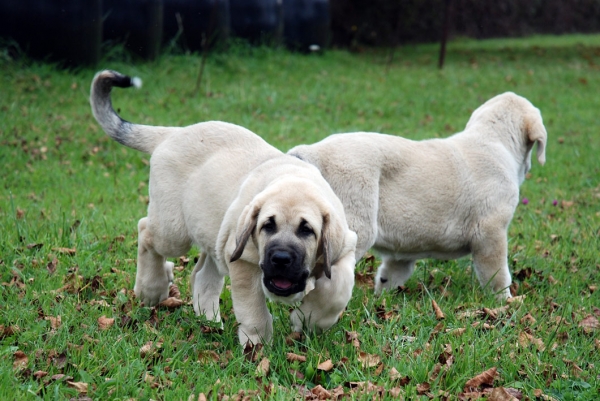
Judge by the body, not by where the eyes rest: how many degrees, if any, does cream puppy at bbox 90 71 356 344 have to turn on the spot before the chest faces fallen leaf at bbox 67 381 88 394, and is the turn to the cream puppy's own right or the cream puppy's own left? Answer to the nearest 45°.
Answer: approximately 90° to the cream puppy's own right

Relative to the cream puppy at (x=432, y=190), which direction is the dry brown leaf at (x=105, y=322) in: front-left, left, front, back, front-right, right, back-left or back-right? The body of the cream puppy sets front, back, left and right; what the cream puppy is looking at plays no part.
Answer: back-right

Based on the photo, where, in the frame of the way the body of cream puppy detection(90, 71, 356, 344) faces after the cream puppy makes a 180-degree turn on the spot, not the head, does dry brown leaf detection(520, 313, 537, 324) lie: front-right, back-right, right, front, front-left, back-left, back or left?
back-right

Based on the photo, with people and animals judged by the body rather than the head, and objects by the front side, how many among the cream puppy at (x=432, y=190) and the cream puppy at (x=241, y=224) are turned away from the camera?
0

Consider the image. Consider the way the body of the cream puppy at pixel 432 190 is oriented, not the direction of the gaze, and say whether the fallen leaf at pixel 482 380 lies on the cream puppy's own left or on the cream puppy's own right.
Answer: on the cream puppy's own right

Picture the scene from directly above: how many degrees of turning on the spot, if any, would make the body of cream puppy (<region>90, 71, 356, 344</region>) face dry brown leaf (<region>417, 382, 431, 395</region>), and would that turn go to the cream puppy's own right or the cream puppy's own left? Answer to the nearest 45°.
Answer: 0° — it already faces it

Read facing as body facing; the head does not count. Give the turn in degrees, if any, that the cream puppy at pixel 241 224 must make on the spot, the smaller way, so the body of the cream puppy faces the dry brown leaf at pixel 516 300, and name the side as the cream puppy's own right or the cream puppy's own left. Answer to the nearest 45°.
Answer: approximately 45° to the cream puppy's own left

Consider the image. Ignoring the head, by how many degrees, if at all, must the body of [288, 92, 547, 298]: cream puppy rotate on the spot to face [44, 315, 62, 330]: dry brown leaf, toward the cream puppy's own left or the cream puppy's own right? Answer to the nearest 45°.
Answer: approximately 135° to the cream puppy's own right

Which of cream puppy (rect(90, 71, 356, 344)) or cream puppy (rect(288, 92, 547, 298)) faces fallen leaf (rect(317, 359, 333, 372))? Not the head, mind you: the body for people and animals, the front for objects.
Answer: cream puppy (rect(90, 71, 356, 344))

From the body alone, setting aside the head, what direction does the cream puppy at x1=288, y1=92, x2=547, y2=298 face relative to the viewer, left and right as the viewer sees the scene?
facing to the right of the viewer

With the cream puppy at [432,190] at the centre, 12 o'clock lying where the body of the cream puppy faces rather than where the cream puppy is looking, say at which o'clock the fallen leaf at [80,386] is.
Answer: The fallen leaf is roughly at 4 o'clock from the cream puppy.

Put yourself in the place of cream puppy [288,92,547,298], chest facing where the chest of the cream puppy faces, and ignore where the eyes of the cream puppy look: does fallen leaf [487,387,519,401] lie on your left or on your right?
on your right

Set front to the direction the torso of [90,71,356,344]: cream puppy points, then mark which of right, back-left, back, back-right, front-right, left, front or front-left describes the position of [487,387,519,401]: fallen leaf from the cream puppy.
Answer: front

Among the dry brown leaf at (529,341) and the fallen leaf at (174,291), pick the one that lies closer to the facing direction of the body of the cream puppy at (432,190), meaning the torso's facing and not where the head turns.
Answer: the dry brown leaf

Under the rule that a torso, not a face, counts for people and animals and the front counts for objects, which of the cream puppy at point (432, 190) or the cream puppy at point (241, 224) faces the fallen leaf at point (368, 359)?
the cream puppy at point (241, 224)

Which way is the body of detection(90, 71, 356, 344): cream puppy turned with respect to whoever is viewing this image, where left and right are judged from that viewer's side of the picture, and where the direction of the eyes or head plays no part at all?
facing the viewer and to the right of the viewer

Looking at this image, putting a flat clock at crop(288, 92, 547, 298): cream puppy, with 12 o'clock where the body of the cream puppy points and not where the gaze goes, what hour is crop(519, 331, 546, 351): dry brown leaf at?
The dry brown leaf is roughly at 2 o'clock from the cream puppy.
